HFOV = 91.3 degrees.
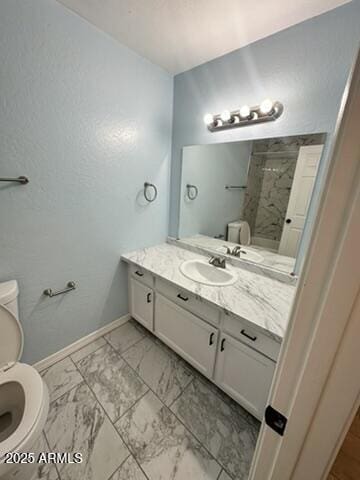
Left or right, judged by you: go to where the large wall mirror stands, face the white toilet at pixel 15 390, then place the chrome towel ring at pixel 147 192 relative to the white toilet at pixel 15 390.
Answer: right

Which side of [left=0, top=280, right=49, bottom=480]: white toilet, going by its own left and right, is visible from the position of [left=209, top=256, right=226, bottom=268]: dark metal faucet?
left

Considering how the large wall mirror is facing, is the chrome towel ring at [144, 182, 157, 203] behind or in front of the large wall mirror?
in front

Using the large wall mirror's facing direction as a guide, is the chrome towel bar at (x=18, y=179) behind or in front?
in front

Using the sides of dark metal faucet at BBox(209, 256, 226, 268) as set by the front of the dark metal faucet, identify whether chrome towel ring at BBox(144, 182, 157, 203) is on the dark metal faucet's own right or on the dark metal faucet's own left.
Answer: on the dark metal faucet's own right

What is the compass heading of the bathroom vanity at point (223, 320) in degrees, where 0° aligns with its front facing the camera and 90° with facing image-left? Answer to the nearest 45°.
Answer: approximately 45°

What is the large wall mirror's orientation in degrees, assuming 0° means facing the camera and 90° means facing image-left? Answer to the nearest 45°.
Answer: approximately 45°

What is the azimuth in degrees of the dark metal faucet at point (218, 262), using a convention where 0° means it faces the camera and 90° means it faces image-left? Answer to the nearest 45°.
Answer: approximately 45°

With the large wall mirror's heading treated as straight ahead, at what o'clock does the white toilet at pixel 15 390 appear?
The white toilet is roughly at 12 o'clock from the large wall mirror.
